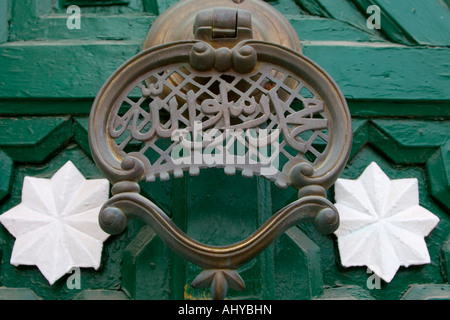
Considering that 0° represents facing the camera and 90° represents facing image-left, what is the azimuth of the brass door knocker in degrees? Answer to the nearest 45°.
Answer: approximately 0°

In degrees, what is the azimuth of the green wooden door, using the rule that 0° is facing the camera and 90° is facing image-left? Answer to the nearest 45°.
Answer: approximately 0°
